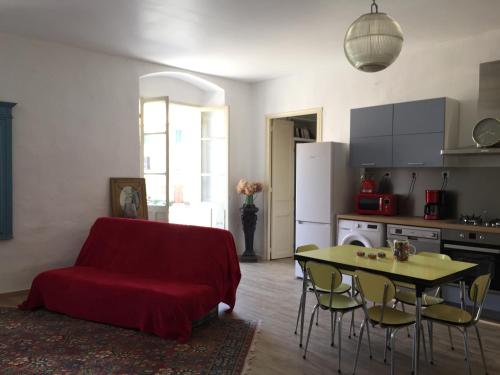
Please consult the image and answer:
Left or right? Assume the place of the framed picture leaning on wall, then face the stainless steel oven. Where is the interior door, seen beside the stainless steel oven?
left

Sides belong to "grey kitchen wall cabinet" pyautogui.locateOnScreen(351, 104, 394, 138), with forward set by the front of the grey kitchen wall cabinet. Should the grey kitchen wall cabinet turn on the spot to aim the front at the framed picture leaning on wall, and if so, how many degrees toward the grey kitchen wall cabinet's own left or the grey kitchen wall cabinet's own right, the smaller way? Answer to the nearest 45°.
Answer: approximately 45° to the grey kitchen wall cabinet's own right

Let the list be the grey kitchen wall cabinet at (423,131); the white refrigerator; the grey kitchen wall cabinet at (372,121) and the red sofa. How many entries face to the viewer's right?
0

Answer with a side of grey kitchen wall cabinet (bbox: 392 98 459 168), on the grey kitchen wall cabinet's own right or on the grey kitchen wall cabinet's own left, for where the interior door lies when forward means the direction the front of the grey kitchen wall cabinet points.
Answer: on the grey kitchen wall cabinet's own right

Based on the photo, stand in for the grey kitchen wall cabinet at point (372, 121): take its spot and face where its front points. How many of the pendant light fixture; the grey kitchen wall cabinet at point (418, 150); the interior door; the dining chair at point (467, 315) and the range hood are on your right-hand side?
1

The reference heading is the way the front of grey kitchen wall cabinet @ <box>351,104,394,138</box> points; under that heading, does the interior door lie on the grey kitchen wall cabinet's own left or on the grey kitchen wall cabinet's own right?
on the grey kitchen wall cabinet's own right

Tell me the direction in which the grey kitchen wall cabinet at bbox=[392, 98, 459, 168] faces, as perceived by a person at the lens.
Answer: facing the viewer and to the left of the viewer

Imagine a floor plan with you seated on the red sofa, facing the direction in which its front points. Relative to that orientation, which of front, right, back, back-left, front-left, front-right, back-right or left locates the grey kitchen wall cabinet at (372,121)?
back-left
